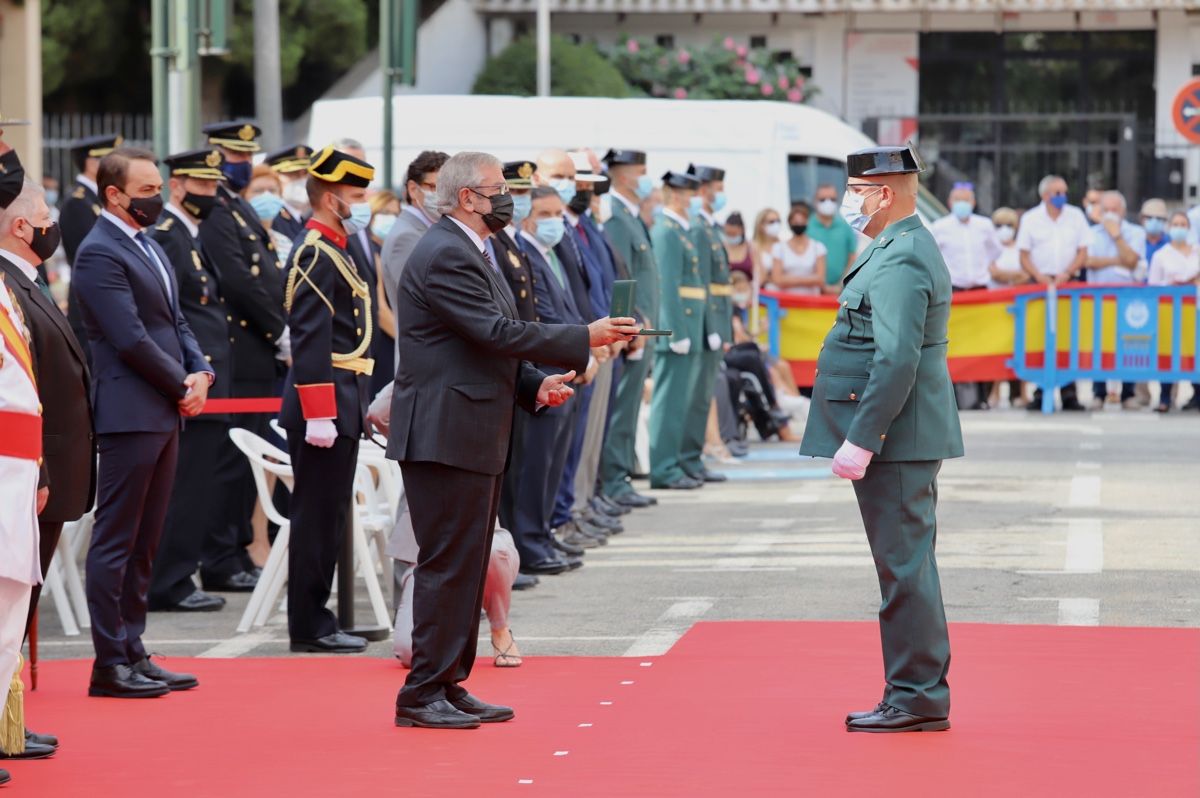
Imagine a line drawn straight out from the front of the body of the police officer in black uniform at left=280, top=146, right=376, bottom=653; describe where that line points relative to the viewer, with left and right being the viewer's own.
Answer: facing to the right of the viewer

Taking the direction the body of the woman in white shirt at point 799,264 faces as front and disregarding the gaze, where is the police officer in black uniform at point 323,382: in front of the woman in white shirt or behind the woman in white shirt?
in front

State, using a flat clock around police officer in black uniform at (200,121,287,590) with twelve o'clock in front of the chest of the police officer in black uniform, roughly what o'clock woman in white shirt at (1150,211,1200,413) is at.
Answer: The woman in white shirt is roughly at 9 o'clock from the police officer in black uniform.

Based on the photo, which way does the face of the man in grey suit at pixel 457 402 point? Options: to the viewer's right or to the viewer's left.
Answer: to the viewer's right

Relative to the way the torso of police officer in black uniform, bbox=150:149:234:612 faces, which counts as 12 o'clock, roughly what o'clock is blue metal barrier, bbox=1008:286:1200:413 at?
The blue metal barrier is roughly at 9 o'clock from the police officer in black uniform.

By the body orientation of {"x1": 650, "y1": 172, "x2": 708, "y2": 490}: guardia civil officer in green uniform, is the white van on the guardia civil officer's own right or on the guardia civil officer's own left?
on the guardia civil officer's own left

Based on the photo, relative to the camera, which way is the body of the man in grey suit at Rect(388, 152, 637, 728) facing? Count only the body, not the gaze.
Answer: to the viewer's right

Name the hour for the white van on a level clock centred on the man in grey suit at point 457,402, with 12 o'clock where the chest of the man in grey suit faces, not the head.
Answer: The white van is roughly at 9 o'clock from the man in grey suit.

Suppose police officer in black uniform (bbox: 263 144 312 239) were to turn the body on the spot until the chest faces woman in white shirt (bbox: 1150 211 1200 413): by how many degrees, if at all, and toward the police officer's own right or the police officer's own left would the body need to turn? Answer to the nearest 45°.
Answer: approximately 90° to the police officer's own left

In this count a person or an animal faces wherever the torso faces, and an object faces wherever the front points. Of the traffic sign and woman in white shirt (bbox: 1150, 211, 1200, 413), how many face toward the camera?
2

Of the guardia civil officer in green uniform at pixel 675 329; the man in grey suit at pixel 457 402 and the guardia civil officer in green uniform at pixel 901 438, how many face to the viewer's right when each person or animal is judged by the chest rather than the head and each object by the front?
2

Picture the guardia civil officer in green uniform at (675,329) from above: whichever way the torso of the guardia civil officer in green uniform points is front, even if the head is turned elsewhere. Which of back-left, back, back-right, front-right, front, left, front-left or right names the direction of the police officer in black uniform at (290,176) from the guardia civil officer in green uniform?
back-right

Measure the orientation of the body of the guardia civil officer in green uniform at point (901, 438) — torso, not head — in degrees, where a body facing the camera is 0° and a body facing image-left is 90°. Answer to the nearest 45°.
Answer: approximately 90°
